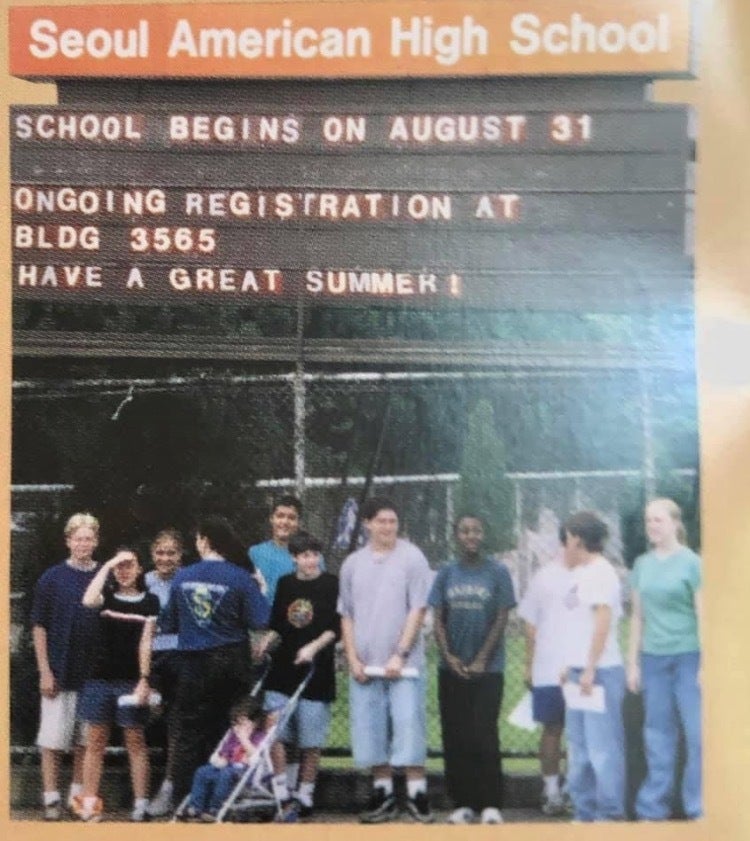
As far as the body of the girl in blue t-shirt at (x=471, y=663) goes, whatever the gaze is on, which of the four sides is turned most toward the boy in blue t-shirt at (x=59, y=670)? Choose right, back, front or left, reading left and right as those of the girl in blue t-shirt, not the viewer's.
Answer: right

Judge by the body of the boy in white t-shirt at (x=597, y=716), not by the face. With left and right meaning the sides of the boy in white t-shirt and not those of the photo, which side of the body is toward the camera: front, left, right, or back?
left

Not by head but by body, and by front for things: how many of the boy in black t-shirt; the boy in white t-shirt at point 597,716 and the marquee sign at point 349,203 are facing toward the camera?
2

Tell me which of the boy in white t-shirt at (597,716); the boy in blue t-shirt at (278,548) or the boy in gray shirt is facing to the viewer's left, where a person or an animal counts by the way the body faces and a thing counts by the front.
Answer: the boy in white t-shirt
